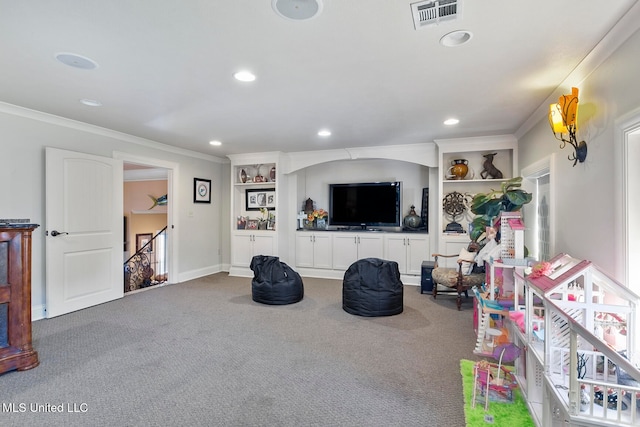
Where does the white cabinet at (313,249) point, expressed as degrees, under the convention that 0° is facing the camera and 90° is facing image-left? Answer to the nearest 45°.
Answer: approximately 0°

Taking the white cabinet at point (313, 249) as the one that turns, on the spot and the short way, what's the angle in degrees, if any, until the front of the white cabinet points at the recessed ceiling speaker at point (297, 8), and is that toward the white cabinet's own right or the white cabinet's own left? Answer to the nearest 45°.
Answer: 0° — it already faces it

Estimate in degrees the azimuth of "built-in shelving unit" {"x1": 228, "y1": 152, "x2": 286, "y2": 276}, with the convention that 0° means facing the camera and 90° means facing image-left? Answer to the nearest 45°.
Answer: approximately 0°

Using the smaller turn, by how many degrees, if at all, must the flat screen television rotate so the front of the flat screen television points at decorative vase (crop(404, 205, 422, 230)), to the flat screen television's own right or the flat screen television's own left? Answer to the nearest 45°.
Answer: approximately 90° to the flat screen television's own left

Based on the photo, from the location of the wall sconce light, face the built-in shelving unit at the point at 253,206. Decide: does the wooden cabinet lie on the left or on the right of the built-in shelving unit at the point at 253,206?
left

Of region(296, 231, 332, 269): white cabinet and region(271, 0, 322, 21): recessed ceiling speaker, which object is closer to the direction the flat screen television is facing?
the recessed ceiling speaker

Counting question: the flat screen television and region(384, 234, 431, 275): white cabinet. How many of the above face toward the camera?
2

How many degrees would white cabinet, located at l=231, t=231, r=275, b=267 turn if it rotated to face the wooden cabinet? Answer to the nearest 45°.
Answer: approximately 45° to its right

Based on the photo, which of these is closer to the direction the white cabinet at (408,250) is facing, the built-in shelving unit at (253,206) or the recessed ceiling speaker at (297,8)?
the recessed ceiling speaker
